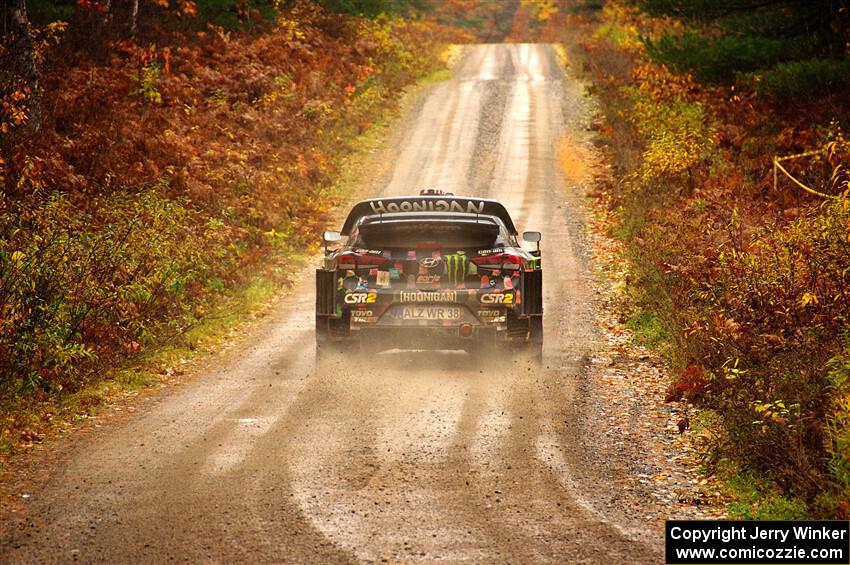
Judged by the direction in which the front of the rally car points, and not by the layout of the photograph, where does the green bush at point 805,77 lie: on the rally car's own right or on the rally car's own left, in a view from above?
on the rally car's own right

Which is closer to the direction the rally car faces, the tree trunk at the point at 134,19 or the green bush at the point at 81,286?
the tree trunk

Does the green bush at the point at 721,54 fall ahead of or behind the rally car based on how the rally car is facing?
ahead

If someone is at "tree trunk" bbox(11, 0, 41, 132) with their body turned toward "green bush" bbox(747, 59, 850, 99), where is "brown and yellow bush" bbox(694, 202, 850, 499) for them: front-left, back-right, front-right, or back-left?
front-right

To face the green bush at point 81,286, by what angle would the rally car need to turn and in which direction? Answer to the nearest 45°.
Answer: approximately 90° to its left

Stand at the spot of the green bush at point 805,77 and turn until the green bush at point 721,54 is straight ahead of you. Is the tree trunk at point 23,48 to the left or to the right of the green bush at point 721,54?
left

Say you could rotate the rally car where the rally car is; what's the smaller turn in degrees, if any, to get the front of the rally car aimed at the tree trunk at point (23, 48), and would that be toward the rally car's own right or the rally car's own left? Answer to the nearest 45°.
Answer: approximately 45° to the rally car's own left

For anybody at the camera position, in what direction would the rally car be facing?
facing away from the viewer

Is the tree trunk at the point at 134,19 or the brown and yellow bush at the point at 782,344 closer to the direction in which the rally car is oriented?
the tree trunk

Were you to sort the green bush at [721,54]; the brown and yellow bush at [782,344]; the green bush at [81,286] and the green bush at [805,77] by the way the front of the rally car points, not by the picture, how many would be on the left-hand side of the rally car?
1

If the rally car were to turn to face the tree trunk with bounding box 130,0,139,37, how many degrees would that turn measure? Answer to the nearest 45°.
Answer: approximately 45° to its left

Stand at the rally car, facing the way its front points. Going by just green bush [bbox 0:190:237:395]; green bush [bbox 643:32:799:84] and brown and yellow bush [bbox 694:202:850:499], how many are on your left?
1

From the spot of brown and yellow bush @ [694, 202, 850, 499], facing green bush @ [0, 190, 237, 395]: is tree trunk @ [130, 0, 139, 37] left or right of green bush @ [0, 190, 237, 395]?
right
